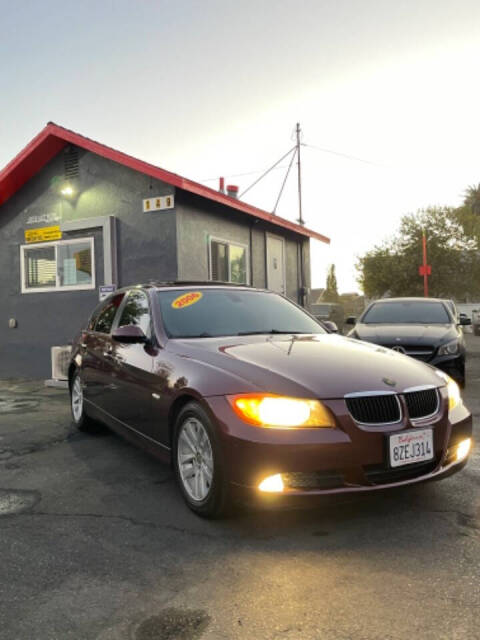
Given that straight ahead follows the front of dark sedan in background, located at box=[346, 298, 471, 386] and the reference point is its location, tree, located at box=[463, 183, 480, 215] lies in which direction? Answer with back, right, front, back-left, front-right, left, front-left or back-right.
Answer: back

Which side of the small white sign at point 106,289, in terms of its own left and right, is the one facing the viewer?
front

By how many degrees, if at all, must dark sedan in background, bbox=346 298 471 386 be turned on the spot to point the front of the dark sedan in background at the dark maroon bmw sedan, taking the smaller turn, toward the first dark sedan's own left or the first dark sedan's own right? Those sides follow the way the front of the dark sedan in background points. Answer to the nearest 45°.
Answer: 0° — it already faces it

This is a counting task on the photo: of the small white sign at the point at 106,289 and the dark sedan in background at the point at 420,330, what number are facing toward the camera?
2

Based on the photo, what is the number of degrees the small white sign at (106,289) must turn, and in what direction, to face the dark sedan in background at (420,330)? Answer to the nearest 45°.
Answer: approximately 45° to its left

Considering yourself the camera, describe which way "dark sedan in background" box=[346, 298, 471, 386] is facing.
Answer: facing the viewer

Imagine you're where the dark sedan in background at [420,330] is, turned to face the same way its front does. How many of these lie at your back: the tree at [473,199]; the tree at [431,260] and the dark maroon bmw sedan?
2

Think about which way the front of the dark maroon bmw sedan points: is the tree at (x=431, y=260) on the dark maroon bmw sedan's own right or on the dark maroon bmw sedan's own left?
on the dark maroon bmw sedan's own left

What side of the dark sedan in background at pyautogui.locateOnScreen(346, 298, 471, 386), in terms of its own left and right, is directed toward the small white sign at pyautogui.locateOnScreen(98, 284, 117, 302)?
right

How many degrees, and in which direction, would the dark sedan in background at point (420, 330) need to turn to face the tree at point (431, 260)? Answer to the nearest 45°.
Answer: approximately 180°

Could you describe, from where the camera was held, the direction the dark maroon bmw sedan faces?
facing the viewer and to the right of the viewer

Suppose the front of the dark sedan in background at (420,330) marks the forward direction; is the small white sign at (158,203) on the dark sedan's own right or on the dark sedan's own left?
on the dark sedan's own right
